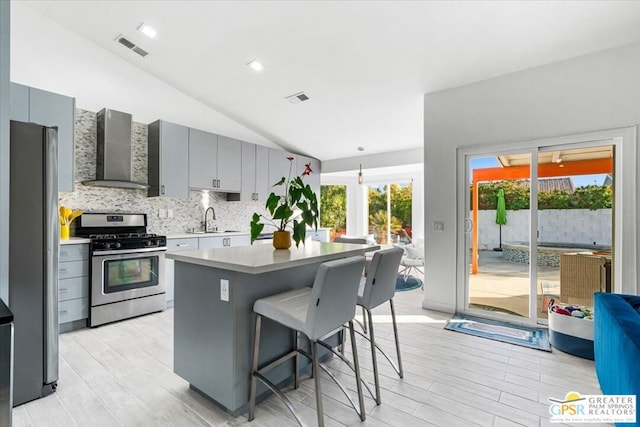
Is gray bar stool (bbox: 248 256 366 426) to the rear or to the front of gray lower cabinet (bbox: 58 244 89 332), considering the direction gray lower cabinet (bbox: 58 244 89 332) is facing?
to the front

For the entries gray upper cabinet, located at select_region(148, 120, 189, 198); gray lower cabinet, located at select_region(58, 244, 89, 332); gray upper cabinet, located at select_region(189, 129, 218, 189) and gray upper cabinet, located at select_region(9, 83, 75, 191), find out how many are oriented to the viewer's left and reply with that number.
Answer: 0

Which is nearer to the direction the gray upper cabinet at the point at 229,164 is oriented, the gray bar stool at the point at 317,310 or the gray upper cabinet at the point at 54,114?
the gray bar stool

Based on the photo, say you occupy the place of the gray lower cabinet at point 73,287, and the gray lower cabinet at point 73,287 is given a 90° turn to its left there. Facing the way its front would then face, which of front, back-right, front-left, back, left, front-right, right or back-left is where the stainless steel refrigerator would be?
back-right

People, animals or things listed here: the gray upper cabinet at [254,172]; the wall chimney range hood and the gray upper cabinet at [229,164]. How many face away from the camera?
0

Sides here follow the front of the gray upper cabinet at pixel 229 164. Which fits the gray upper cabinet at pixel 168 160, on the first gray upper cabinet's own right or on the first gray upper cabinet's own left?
on the first gray upper cabinet's own right

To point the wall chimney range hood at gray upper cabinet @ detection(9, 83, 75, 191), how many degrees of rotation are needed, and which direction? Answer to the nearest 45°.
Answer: approximately 90° to its right

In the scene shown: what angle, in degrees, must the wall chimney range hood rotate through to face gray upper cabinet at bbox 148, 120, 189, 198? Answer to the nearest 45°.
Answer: approximately 45° to its left

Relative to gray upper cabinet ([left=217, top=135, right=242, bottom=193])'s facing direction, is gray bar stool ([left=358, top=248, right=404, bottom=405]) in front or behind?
in front

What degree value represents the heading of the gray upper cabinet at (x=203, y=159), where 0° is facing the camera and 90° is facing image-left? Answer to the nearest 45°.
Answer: approximately 315°

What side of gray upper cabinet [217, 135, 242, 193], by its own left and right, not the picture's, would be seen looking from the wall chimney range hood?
right

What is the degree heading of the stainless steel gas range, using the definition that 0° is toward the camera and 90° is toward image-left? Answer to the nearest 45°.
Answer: approximately 315°
